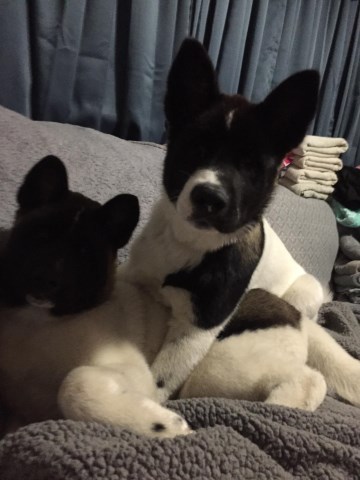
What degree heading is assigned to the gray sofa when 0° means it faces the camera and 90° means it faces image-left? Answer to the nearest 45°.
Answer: approximately 0°
